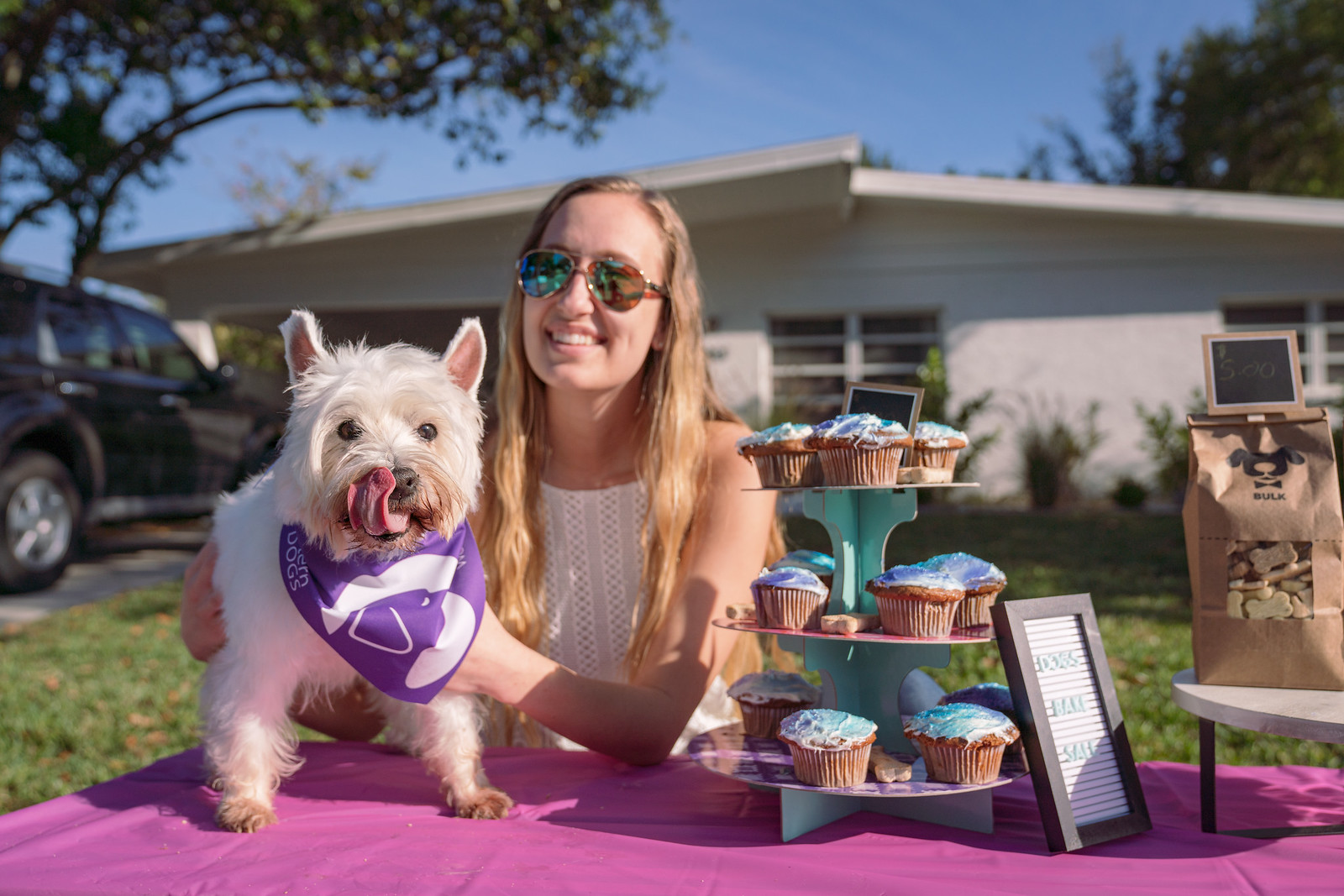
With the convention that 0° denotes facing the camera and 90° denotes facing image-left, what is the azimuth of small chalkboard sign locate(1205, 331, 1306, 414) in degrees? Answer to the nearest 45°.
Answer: approximately 0°

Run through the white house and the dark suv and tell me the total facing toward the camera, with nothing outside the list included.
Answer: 1

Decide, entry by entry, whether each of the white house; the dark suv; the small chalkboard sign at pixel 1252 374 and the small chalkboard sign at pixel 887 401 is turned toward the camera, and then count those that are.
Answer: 3

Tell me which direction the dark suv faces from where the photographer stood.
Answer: facing away from the viewer and to the right of the viewer

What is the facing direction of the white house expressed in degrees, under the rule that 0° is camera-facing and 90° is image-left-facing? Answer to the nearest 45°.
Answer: approximately 0°
